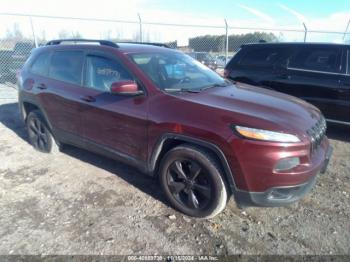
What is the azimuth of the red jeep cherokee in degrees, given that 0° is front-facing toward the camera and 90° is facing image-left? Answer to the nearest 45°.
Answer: approximately 315°

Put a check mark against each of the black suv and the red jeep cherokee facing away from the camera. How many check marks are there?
0

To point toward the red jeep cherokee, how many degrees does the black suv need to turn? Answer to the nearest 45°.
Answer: approximately 90° to its right

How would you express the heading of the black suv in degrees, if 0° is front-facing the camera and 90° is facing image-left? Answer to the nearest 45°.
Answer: approximately 270°

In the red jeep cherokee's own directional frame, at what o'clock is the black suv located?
The black suv is roughly at 9 o'clock from the red jeep cherokee.
